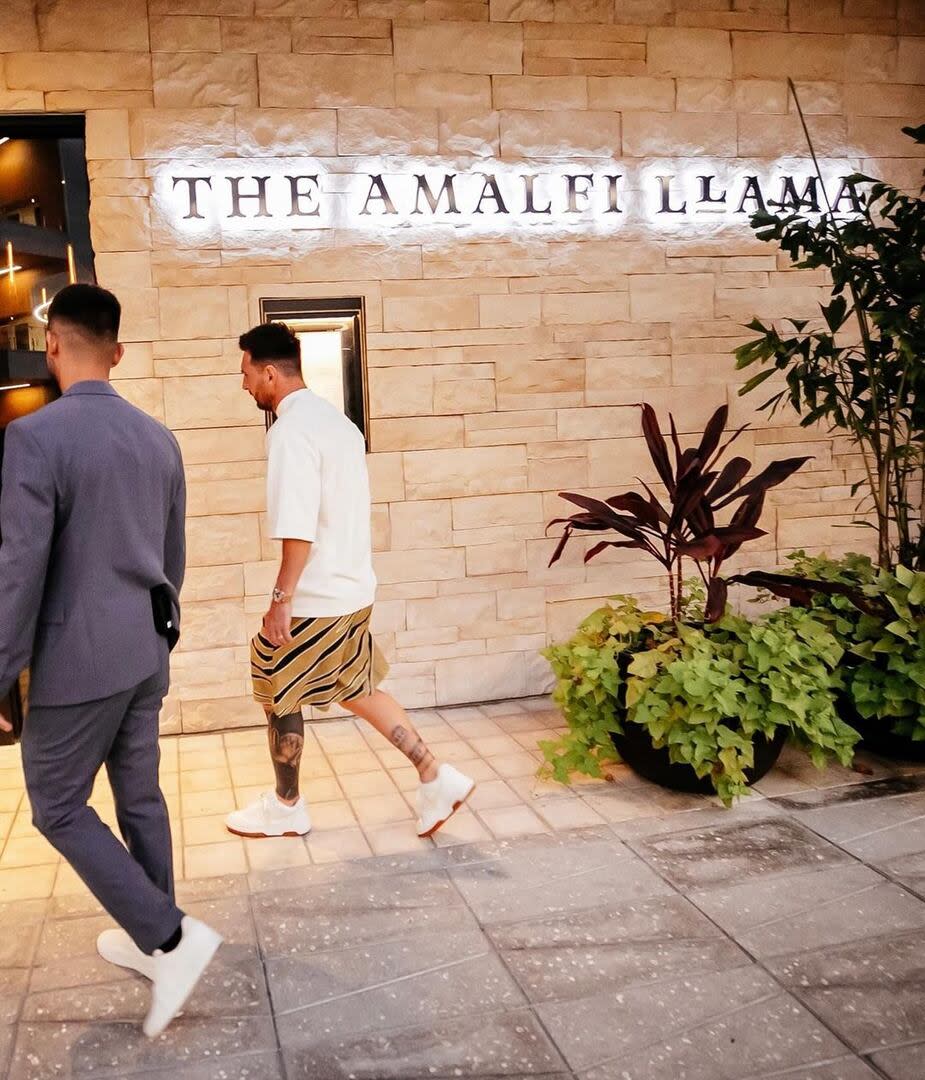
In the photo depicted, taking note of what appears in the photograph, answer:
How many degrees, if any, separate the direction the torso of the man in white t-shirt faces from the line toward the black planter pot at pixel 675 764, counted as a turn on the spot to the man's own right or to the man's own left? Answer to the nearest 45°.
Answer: approximately 180°

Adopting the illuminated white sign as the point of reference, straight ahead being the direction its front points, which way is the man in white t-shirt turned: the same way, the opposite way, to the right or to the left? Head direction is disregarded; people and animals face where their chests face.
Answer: to the right

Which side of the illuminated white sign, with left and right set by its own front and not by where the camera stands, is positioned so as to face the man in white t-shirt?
front

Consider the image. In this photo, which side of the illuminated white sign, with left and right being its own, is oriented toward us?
front

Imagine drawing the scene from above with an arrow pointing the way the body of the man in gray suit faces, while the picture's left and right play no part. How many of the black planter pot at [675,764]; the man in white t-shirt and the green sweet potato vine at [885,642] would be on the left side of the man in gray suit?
0

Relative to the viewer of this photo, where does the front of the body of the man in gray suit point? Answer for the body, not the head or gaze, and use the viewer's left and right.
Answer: facing away from the viewer and to the left of the viewer

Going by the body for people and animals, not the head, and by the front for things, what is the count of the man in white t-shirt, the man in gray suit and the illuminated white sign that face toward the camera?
1

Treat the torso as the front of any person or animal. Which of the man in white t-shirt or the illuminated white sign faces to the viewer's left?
the man in white t-shirt

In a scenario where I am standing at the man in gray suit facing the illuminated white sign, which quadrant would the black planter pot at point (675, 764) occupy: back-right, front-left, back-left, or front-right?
front-right

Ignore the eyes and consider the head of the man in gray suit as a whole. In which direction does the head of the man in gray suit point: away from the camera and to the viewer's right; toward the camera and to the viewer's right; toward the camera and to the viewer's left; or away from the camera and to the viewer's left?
away from the camera and to the viewer's left

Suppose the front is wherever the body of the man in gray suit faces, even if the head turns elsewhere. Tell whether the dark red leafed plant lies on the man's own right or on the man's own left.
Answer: on the man's own right

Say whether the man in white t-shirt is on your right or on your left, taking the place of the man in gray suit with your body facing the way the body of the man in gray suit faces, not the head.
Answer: on your right

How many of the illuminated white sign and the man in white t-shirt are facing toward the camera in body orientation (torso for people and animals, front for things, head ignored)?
1

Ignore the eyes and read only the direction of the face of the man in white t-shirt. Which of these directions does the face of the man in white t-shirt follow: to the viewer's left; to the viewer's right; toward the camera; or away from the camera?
to the viewer's left
